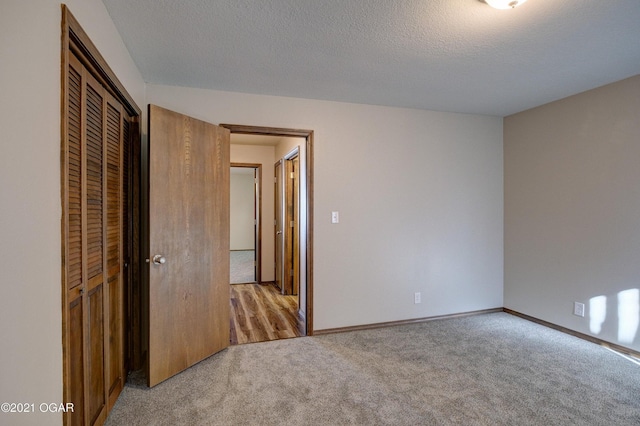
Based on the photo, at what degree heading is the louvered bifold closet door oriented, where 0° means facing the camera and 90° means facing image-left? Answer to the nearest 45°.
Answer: approximately 270°

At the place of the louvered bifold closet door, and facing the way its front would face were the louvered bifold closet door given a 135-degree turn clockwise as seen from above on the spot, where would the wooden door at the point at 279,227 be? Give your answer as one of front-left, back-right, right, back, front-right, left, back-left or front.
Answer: back
